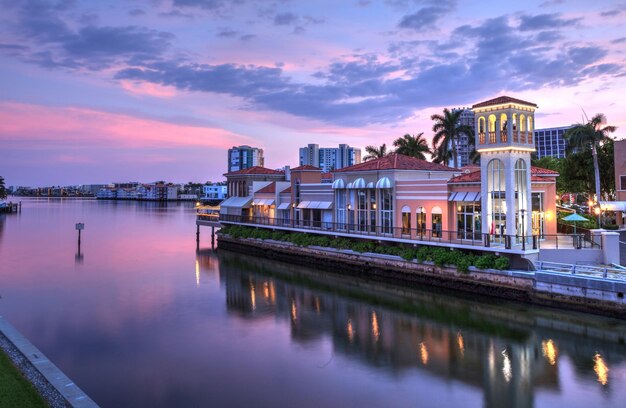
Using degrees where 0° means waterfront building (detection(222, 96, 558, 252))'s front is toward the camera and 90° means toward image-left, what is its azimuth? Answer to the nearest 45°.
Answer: approximately 45°

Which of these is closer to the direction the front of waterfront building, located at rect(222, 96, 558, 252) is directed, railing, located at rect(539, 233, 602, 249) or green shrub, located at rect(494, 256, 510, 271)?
the green shrub

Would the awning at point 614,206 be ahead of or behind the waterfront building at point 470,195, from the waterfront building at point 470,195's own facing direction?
behind

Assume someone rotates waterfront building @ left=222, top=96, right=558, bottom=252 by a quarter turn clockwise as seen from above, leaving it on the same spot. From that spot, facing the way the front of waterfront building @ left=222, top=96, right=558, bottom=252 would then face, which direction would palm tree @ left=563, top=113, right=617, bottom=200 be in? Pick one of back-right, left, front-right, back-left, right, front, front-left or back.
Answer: right
